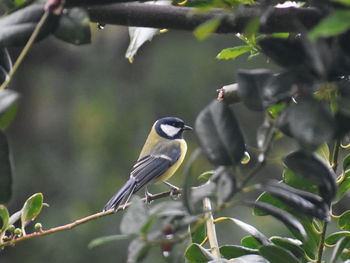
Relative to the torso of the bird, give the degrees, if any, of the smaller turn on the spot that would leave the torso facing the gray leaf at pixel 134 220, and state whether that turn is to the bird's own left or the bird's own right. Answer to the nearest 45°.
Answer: approximately 90° to the bird's own right

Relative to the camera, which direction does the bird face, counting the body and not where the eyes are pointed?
to the viewer's right
